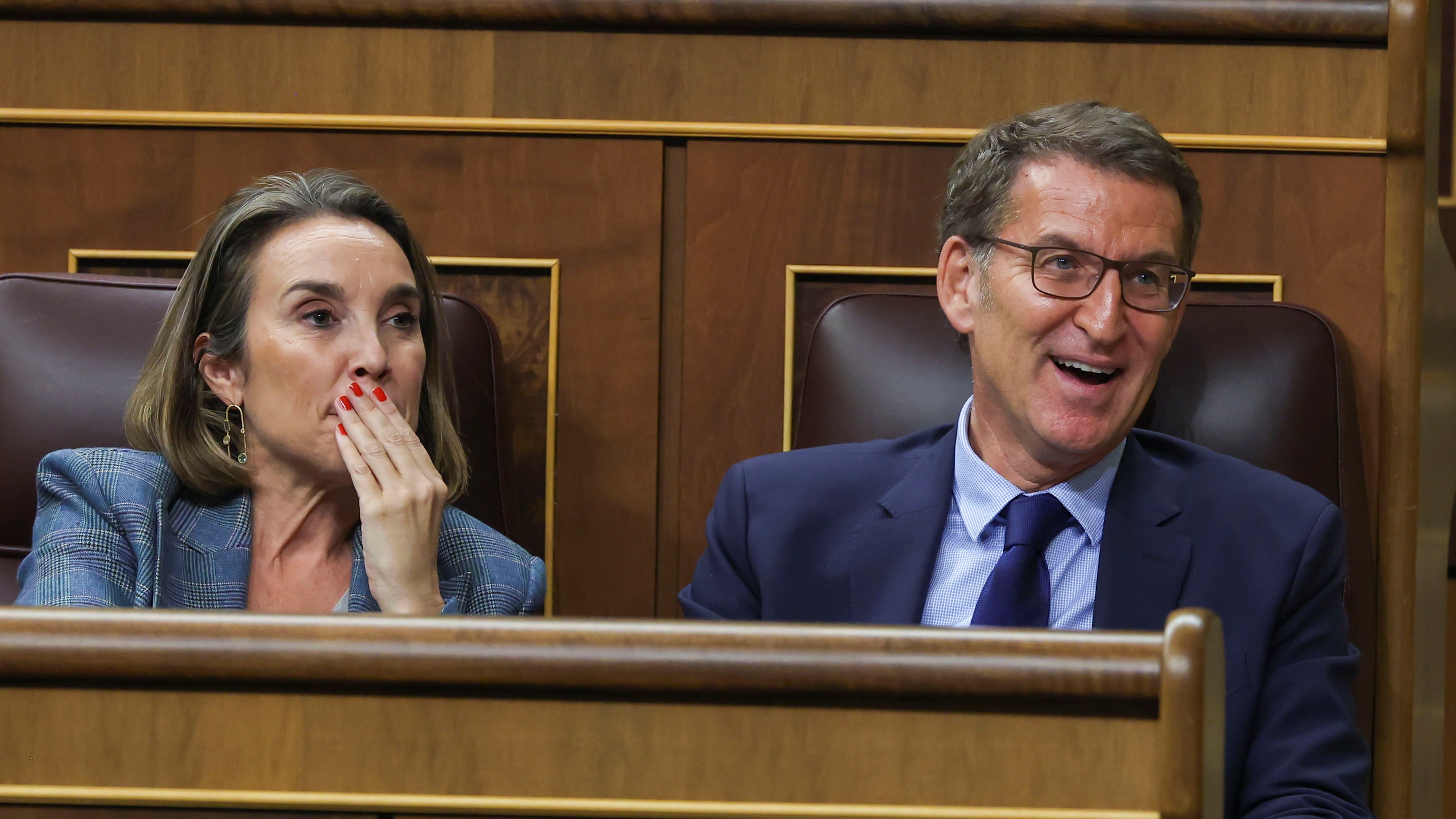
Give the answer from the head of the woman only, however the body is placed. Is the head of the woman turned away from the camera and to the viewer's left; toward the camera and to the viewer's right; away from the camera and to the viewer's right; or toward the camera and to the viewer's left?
toward the camera and to the viewer's right

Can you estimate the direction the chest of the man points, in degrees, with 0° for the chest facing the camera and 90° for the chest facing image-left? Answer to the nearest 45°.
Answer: approximately 0°

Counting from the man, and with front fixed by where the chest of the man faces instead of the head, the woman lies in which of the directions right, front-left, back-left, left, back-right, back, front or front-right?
right
